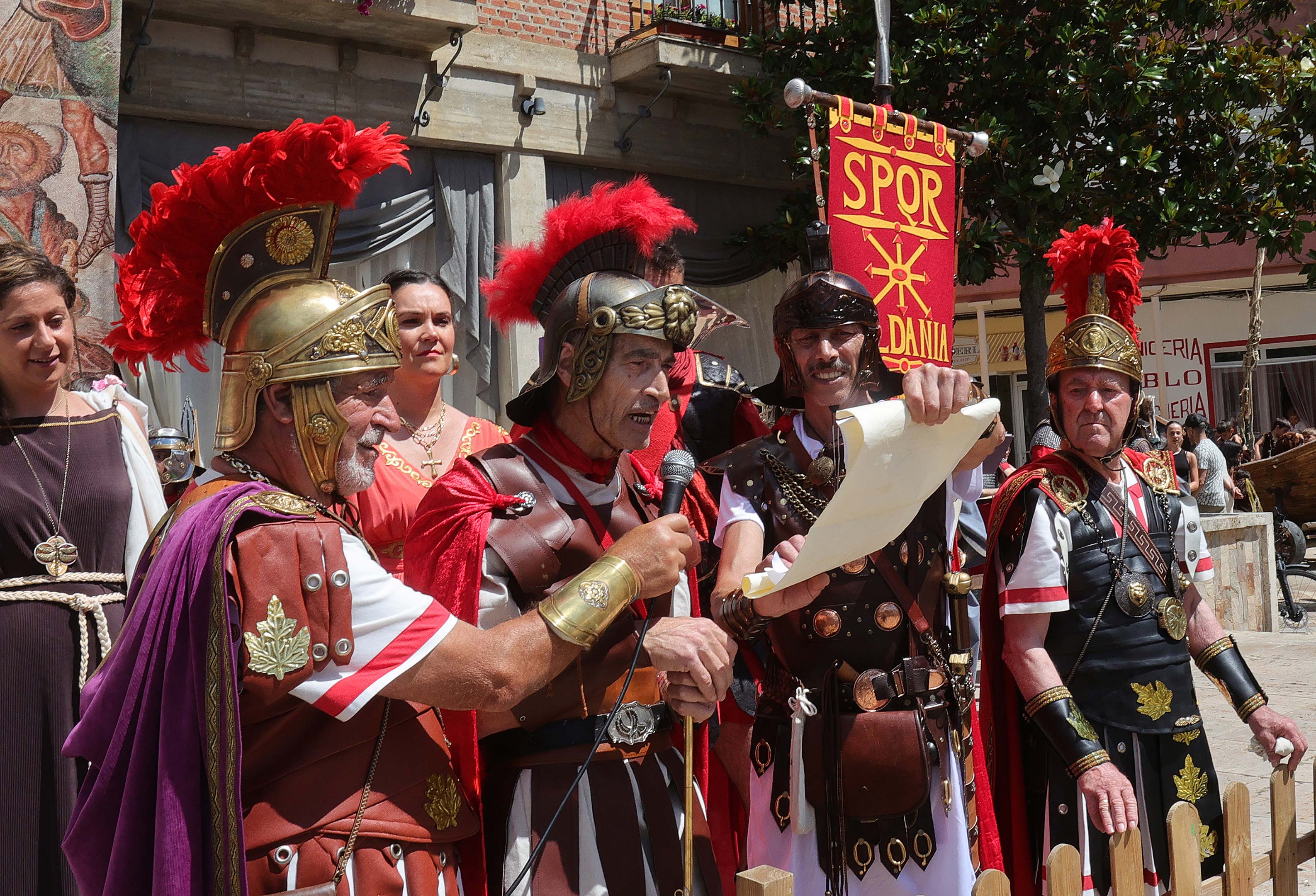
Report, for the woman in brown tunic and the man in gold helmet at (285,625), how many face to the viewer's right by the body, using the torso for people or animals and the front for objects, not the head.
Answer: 1

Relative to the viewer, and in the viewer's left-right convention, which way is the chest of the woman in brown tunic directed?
facing the viewer

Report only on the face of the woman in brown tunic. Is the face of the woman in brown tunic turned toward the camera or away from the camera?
toward the camera

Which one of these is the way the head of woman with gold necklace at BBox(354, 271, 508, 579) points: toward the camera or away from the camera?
toward the camera

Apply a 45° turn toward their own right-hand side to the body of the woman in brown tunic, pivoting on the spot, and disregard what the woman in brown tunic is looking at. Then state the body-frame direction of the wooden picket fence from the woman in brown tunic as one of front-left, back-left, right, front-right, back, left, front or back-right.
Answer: left

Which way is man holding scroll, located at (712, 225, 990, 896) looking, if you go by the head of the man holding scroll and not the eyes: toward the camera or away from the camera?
toward the camera

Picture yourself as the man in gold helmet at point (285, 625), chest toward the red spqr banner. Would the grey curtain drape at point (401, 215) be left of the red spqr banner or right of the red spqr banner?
left

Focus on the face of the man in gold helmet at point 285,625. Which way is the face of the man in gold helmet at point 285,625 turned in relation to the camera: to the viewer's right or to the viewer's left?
to the viewer's right

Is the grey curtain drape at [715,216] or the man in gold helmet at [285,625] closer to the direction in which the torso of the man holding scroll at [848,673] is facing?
the man in gold helmet

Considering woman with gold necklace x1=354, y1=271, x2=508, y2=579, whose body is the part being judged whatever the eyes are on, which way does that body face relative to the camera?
toward the camera

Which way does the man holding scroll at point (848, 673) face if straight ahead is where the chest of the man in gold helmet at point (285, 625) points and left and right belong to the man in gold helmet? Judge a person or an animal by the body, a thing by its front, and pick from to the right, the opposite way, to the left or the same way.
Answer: to the right

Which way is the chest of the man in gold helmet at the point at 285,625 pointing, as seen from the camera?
to the viewer's right

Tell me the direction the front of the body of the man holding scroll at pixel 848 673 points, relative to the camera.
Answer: toward the camera
